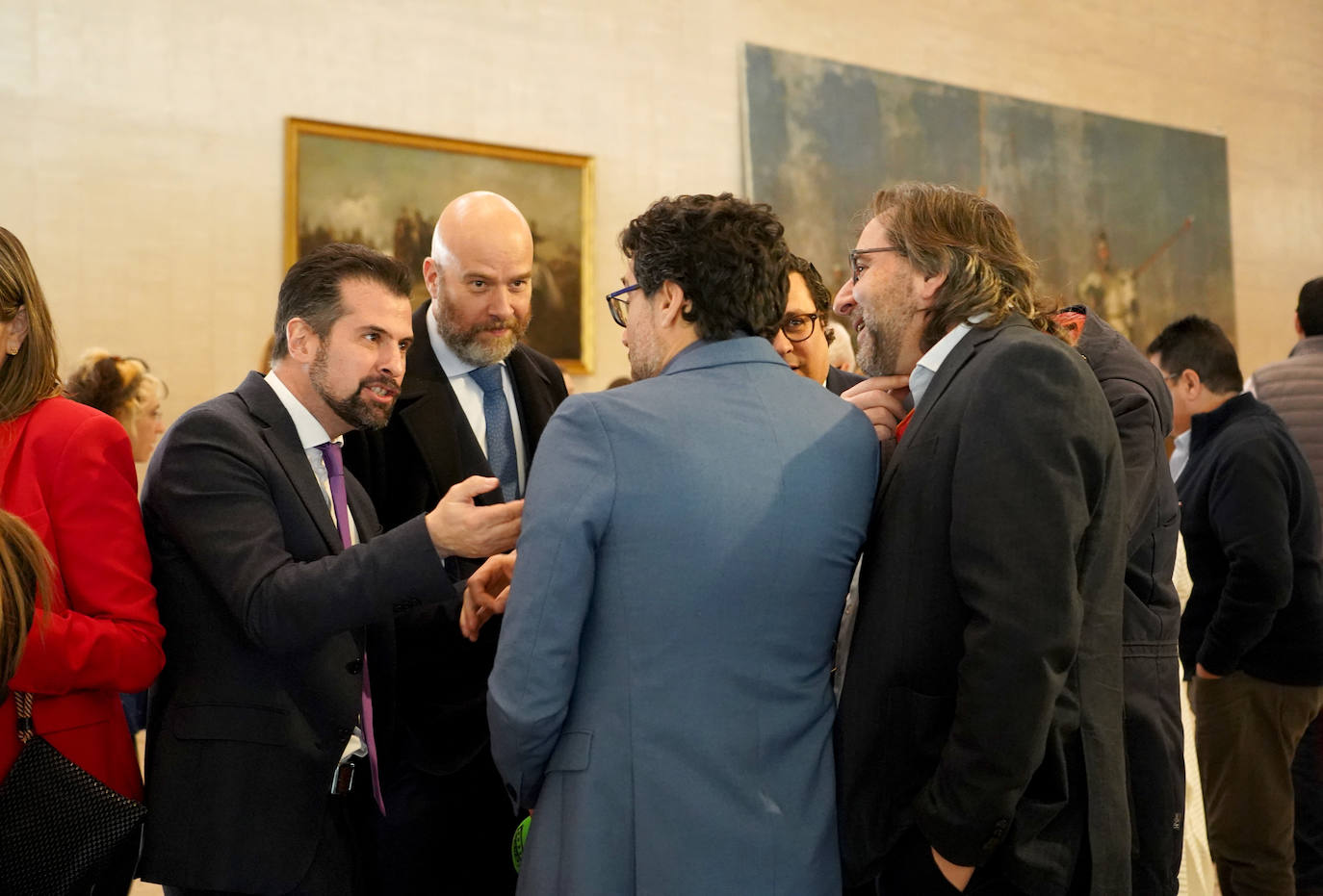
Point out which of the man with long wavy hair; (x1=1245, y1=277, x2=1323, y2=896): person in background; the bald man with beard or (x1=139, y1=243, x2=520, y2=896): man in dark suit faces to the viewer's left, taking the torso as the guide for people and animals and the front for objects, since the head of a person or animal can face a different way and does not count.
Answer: the man with long wavy hair

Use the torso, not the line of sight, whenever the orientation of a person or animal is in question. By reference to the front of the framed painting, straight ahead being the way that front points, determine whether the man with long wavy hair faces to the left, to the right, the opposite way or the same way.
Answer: to the right

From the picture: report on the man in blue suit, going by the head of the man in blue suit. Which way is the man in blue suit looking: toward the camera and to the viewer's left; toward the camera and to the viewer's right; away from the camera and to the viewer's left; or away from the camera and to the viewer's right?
away from the camera and to the viewer's left

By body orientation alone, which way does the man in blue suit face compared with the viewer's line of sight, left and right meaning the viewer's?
facing away from the viewer and to the left of the viewer

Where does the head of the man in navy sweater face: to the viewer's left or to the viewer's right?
to the viewer's left

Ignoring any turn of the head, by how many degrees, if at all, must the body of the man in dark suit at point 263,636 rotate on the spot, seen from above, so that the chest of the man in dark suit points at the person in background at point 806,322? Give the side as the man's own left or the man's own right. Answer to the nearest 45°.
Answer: approximately 90° to the man's own left

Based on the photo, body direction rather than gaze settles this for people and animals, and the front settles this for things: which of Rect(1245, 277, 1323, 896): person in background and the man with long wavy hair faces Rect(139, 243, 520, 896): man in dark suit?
the man with long wavy hair

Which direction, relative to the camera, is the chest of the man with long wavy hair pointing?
to the viewer's left
